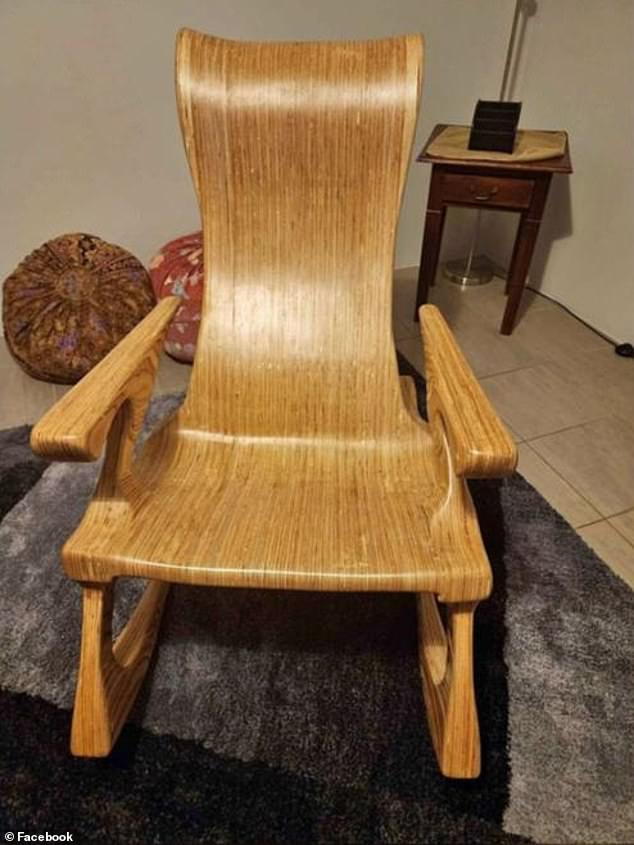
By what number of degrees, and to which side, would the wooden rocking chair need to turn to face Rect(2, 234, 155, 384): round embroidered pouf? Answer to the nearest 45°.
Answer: approximately 135° to its right

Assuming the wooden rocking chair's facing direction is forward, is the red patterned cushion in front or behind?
behind

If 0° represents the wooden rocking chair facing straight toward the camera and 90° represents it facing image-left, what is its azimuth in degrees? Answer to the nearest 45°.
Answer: approximately 0°

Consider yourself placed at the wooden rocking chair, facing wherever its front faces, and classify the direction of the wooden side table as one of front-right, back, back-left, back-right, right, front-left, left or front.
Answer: back-left
